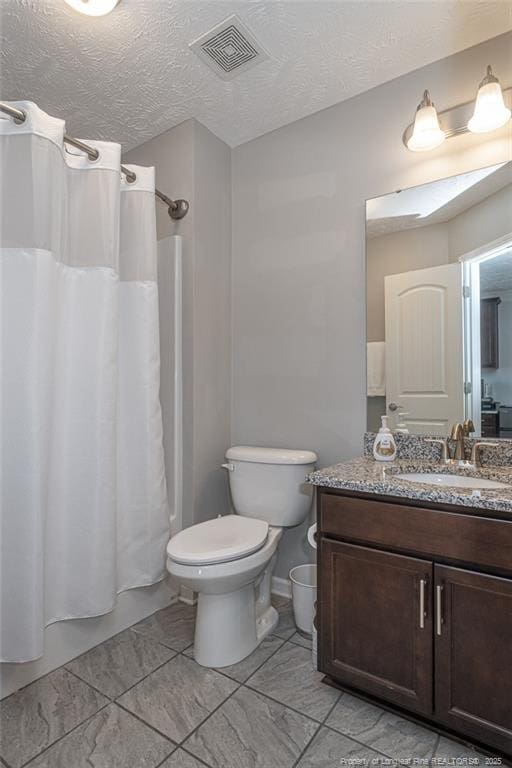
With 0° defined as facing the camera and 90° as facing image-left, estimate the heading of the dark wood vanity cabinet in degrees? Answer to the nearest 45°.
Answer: approximately 45°

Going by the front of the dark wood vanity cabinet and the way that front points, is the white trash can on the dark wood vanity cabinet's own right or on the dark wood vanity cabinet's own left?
on the dark wood vanity cabinet's own right

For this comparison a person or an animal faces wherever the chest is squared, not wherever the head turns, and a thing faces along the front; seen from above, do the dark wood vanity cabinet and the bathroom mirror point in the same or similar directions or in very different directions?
same or similar directions

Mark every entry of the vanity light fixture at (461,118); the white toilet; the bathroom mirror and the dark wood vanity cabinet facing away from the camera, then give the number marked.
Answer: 0

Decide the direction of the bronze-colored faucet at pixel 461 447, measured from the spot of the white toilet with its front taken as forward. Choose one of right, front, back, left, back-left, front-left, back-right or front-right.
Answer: back-left

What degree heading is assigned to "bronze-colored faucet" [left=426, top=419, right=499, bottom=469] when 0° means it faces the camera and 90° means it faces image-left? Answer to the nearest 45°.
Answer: approximately 45°

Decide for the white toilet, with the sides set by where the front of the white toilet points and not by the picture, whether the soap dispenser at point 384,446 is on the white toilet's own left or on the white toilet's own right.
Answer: on the white toilet's own left

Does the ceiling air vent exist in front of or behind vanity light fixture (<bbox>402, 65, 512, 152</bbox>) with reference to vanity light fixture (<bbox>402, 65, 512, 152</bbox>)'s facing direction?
in front

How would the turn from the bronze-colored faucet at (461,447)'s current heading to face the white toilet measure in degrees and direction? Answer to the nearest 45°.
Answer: approximately 45° to its right

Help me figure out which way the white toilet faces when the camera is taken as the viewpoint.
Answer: facing the viewer and to the left of the viewer

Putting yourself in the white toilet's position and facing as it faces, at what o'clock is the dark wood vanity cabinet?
The dark wood vanity cabinet is roughly at 9 o'clock from the white toilet.

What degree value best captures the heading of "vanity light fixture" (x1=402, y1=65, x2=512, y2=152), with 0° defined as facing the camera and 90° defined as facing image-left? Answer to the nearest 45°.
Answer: approximately 45°
